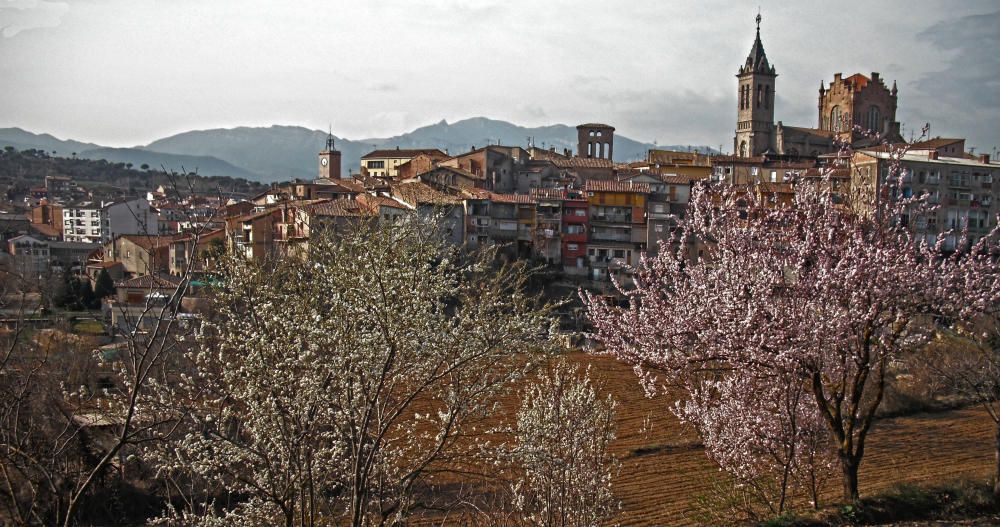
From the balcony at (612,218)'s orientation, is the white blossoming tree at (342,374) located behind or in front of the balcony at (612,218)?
in front

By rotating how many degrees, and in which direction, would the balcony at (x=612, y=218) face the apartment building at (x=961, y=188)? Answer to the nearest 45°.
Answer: approximately 90° to its left

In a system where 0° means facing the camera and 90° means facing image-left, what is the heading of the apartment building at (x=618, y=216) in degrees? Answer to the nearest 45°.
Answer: approximately 0°

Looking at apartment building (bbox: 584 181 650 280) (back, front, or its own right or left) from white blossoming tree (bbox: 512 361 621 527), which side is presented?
front

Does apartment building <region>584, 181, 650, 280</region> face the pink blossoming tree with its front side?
yes

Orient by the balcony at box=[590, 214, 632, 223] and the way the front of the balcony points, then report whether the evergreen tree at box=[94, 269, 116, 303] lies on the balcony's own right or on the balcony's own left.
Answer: on the balcony's own right

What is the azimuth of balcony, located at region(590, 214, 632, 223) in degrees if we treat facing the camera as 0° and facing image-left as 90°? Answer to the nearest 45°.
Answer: approximately 0°

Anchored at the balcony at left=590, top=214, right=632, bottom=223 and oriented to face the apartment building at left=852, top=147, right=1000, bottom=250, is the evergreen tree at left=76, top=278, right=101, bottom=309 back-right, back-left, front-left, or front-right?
back-right

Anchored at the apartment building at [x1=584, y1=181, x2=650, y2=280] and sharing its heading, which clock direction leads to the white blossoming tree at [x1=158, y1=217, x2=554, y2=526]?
The white blossoming tree is roughly at 12 o'clock from the apartment building.

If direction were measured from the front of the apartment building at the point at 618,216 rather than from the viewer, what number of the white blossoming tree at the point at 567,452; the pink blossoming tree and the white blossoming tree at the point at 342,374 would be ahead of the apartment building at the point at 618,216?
3
